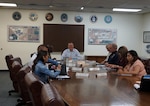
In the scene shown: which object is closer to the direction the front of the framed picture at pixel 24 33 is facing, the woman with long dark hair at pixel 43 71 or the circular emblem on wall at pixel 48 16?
the woman with long dark hair

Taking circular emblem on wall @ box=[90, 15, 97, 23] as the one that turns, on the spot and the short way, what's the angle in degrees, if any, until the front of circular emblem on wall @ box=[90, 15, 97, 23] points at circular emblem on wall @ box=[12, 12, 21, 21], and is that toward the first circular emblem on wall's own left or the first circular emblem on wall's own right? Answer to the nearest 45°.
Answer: approximately 90° to the first circular emblem on wall's own right

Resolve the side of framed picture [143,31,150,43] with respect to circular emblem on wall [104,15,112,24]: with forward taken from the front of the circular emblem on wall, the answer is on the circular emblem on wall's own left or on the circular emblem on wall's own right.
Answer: on the circular emblem on wall's own left

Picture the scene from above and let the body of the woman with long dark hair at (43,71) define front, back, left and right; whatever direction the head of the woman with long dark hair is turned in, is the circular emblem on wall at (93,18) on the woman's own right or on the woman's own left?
on the woman's own left

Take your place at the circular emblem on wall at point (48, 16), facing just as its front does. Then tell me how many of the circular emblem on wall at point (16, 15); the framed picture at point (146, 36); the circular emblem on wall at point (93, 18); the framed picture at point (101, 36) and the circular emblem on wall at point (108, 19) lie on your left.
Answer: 4

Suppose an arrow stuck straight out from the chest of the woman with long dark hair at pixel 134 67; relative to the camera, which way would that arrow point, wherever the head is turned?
to the viewer's left

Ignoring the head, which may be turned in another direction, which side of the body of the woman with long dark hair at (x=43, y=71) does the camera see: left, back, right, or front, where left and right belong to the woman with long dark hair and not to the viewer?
right

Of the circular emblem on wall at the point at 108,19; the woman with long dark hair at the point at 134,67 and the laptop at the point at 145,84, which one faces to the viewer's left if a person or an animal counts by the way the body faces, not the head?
the woman with long dark hair

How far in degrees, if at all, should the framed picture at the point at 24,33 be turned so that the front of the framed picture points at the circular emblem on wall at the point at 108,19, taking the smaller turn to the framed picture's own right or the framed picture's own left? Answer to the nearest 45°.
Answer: approximately 90° to the framed picture's own left

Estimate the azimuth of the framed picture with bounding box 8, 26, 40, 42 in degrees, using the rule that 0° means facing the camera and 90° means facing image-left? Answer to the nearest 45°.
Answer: approximately 0°
